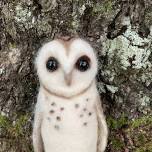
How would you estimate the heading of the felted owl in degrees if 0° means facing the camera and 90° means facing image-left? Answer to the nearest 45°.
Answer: approximately 0°
